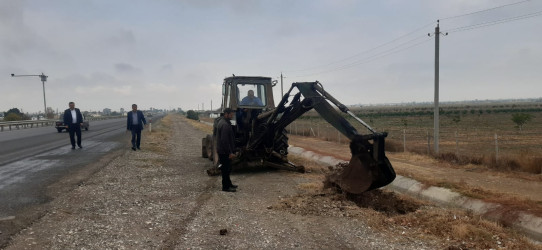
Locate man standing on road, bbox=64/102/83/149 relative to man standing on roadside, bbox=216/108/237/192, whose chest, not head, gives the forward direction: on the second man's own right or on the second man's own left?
on the second man's own left

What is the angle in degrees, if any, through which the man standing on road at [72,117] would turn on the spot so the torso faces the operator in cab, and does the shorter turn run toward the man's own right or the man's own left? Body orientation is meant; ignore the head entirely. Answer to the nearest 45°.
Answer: approximately 45° to the man's own left

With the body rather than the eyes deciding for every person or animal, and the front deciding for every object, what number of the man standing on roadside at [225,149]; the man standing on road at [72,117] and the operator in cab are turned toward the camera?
2

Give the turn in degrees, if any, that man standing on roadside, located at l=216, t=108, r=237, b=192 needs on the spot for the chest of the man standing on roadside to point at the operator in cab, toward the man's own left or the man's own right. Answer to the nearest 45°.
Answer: approximately 90° to the man's own left

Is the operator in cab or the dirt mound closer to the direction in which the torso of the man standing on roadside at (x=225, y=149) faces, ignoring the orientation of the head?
the dirt mound

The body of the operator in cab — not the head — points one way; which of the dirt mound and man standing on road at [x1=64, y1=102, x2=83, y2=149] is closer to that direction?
the dirt mound

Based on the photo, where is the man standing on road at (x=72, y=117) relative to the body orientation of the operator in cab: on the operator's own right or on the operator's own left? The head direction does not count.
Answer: on the operator's own right

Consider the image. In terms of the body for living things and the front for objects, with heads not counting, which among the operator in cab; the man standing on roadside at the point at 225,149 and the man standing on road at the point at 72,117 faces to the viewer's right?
the man standing on roadside

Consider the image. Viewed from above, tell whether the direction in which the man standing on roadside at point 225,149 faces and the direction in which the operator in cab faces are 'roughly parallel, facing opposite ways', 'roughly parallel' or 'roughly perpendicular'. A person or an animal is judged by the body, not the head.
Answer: roughly perpendicular

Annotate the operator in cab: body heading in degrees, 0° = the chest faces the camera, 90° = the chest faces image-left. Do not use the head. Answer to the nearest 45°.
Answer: approximately 0°

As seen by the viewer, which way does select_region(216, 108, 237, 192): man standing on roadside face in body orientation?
to the viewer's right

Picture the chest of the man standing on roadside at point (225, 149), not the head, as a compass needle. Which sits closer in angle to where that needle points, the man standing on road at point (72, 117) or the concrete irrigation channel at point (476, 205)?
the concrete irrigation channel
